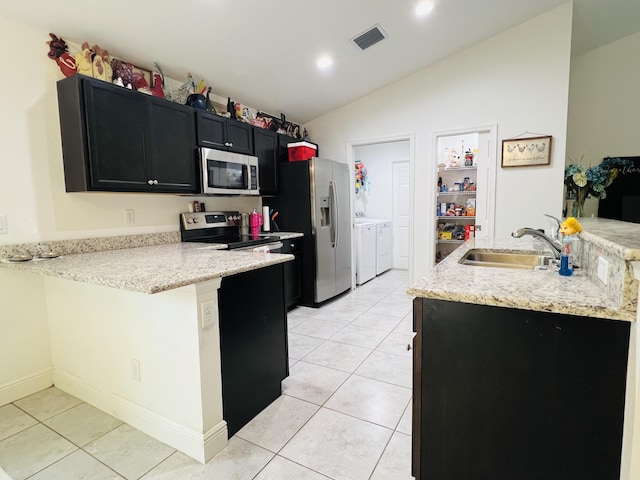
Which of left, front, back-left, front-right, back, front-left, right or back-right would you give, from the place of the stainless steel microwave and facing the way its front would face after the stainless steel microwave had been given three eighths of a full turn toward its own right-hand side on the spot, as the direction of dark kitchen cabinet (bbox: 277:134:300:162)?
back-right

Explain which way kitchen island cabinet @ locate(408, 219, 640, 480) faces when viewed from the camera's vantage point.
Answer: facing to the left of the viewer

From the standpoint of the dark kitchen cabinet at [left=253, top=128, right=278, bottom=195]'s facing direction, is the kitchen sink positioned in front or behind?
in front

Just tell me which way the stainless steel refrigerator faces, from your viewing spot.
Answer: facing the viewer and to the right of the viewer

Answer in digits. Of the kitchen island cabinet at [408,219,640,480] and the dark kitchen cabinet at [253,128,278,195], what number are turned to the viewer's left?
1

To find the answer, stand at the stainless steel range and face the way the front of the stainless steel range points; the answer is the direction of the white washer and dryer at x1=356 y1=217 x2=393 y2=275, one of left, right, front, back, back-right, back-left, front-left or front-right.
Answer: left

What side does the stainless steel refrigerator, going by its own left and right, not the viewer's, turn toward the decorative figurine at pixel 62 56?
right

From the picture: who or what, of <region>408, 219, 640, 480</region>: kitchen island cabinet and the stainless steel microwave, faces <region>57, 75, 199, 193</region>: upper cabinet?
the kitchen island cabinet

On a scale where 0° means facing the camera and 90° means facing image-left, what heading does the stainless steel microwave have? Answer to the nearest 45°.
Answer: approximately 315°

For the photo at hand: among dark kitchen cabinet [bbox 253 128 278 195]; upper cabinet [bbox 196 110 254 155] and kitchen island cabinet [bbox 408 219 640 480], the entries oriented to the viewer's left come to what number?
1
